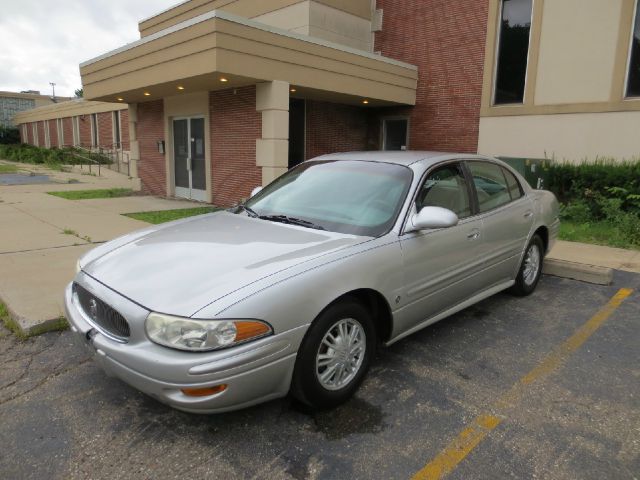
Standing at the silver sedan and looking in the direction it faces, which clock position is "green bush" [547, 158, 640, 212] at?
The green bush is roughly at 6 o'clock from the silver sedan.

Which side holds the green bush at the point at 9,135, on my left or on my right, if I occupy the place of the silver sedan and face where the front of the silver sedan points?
on my right

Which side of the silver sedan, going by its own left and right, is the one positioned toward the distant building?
right

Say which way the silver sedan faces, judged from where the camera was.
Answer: facing the viewer and to the left of the viewer

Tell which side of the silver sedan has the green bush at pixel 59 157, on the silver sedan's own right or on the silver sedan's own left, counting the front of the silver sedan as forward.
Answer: on the silver sedan's own right

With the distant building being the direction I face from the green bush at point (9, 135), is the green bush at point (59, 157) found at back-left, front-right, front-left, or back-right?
back-right

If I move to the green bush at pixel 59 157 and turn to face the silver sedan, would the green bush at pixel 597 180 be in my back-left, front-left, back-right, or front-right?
front-left
